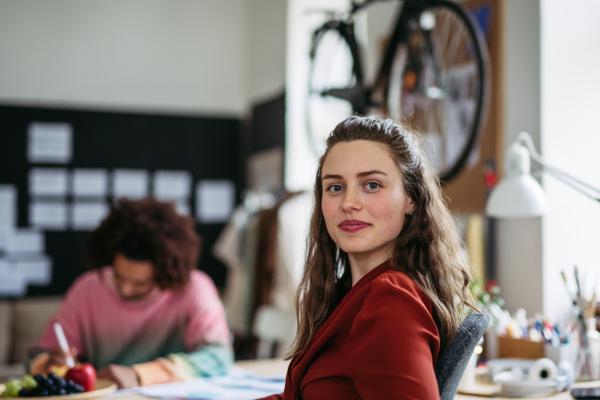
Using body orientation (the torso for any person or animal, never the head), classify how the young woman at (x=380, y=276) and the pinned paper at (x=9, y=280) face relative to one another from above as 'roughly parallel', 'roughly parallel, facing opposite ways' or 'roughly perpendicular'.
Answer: roughly perpendicular

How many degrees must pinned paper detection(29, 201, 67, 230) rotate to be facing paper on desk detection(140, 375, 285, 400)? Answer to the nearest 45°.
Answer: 0° — it already faces it

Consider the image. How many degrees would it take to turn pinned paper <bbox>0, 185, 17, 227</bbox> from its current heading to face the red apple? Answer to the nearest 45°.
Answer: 0° — it already faces it

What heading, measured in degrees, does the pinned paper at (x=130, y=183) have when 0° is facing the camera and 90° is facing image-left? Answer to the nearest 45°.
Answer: approximately 0°

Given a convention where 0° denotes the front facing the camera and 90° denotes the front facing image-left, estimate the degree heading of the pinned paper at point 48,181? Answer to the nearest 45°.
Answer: approximately 0°

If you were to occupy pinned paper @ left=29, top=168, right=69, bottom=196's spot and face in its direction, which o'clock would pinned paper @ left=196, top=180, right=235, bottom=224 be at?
pinned paper @ left=196, top=180, right=235, bottom=224 is roughly at 9 o'clock from pinned paper @ left=29, top=168, right=69, bottom=196.
